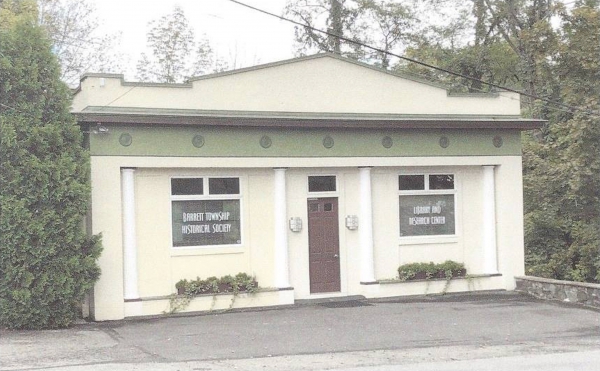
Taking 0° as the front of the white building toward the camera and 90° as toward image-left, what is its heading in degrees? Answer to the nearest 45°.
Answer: approximately 0°

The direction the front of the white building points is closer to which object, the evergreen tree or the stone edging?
the evergreen tree

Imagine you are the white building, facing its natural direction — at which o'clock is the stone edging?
The stone edging is roughly at 9 o'clock from the white building.

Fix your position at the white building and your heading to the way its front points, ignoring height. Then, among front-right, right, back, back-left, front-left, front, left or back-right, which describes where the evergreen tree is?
front-right
